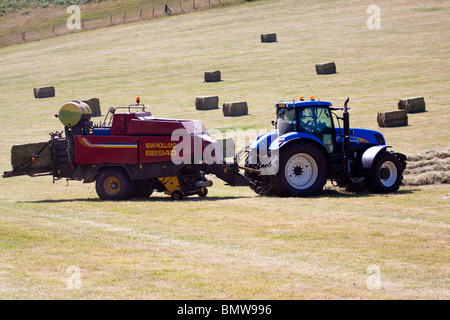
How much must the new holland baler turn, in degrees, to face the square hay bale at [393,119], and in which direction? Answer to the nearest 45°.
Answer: approximately 45° to its left

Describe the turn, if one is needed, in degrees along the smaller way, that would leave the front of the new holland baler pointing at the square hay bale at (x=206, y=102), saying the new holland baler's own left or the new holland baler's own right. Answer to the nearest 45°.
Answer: approximately 90° to the new holland baler's own left

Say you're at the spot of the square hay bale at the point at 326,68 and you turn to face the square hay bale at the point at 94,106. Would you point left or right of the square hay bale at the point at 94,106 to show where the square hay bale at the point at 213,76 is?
right

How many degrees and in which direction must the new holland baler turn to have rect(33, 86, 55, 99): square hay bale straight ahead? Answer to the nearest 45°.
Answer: approximately 90° to its left

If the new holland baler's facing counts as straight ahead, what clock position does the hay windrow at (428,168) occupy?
The hay windrow is roughly at 12 o'clock from the new holland baler.

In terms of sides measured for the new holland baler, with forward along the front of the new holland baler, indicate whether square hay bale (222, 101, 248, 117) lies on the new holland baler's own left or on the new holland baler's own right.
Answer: on the new holland baler's own left

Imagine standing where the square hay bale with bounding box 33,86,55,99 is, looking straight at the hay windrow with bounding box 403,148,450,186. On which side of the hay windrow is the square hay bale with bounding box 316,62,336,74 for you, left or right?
left

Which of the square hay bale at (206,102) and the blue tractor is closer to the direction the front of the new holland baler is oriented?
the blue tractor

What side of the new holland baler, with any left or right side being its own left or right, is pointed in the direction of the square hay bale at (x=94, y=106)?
left

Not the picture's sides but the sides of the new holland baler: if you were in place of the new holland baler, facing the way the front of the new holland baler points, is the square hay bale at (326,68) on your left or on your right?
on your left

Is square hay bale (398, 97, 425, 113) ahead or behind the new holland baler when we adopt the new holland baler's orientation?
ahead

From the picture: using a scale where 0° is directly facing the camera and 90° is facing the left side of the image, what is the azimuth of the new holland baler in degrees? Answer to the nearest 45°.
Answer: approximately 270°

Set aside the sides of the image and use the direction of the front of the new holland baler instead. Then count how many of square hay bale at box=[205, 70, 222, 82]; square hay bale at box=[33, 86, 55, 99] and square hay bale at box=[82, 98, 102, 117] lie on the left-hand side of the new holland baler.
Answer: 3

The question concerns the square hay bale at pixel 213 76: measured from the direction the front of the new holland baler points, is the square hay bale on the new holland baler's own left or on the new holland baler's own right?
on the new holland baler's own left
